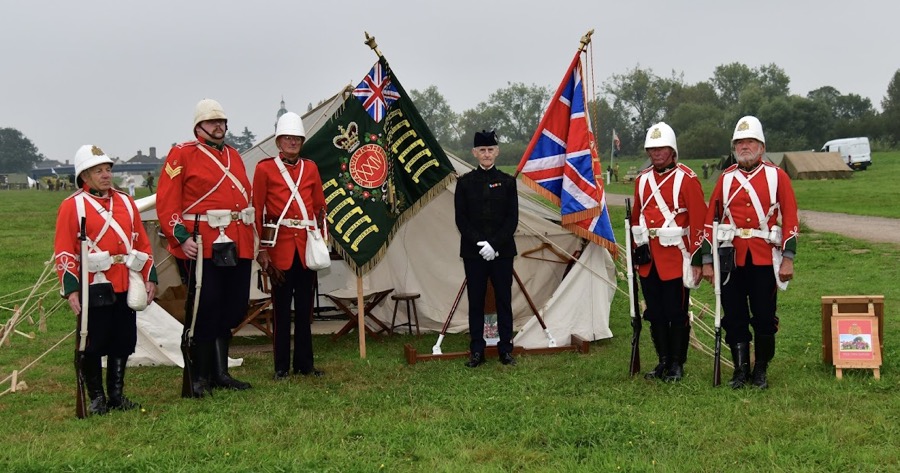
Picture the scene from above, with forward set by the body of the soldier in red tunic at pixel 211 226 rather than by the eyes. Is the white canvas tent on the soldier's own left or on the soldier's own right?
on the soldier's own left

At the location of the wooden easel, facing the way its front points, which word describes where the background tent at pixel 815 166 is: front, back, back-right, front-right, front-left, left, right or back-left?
back

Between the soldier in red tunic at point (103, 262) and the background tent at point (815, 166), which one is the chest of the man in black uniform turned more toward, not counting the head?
the soldier in red tunic

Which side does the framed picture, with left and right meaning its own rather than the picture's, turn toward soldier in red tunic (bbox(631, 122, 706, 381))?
right

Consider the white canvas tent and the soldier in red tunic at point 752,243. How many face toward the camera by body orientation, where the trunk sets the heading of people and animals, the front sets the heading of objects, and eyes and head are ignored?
2

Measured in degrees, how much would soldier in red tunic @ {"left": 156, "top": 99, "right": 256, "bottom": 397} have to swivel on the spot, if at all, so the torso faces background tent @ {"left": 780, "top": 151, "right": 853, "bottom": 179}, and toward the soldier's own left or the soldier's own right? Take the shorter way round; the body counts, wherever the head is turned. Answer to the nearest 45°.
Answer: approximately 90° to the soldier's own left

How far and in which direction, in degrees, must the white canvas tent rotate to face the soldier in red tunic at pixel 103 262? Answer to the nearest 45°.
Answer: approximately 45° to its right

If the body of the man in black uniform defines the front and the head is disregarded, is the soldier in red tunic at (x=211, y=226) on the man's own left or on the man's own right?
on the man's own right
